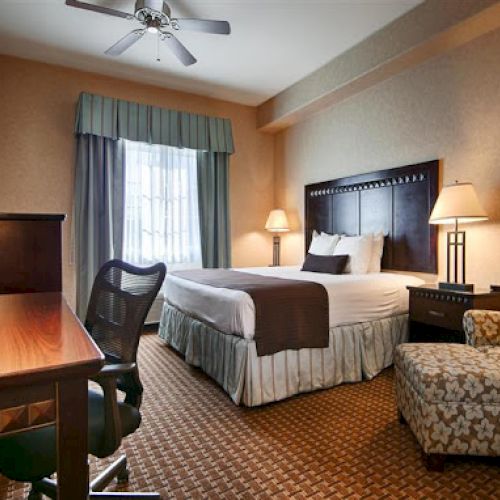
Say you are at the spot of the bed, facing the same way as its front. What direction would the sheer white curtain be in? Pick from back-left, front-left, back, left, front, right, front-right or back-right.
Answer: right

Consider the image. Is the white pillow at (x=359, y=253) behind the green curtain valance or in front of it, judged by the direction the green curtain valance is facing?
in front

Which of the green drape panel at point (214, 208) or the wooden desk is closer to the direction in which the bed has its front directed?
the wooden desk

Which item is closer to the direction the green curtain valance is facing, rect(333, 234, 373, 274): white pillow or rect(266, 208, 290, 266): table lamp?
the white pillow

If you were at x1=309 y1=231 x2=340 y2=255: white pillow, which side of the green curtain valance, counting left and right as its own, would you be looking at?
front

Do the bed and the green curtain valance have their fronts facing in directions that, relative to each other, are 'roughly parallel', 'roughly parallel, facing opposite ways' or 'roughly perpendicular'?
roughly perpendicular

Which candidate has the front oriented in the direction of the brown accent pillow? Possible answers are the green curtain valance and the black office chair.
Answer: the green curtain valance

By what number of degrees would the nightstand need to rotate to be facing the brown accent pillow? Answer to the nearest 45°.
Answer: approximately 90° to its right

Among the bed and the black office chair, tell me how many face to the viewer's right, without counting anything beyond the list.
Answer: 0

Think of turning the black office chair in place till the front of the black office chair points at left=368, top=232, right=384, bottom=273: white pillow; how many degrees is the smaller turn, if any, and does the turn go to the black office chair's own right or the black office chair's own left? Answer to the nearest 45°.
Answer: approximately 180°

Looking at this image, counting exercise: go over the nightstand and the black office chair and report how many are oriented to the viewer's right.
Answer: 0
